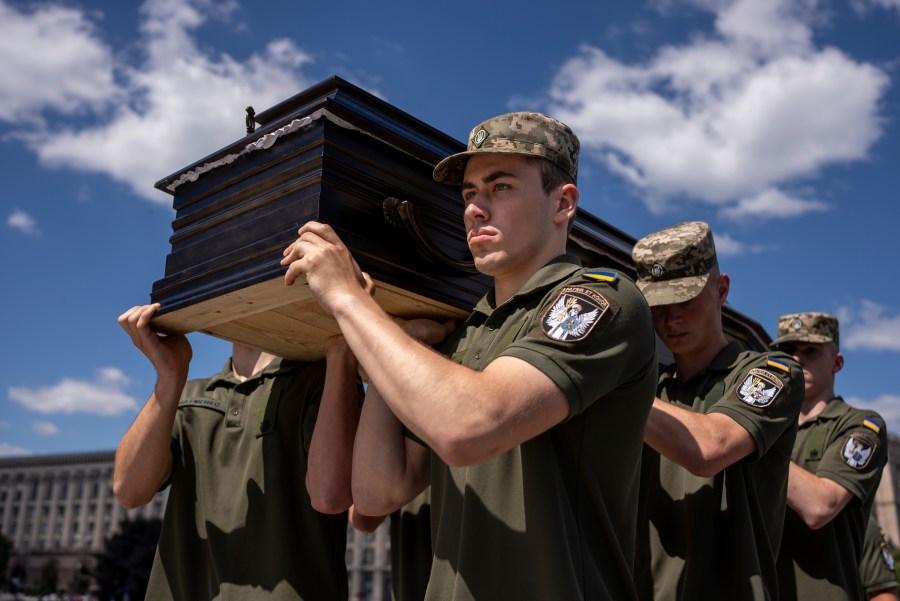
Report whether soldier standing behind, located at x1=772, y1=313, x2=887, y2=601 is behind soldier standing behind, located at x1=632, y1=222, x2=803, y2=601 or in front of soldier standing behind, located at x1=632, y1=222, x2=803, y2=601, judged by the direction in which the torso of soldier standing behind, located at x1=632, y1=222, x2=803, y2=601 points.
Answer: behind

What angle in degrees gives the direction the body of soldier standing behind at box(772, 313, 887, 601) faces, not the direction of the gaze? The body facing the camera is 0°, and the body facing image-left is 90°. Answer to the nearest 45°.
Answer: approximately 45°

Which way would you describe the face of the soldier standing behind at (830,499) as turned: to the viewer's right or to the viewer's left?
to the viewer's left

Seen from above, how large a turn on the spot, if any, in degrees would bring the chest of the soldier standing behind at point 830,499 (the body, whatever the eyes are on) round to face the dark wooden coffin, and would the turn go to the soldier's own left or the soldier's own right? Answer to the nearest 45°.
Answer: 0° — they already face it

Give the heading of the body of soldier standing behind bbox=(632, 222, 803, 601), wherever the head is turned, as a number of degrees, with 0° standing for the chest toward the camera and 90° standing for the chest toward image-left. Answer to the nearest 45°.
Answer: approximately 45°
